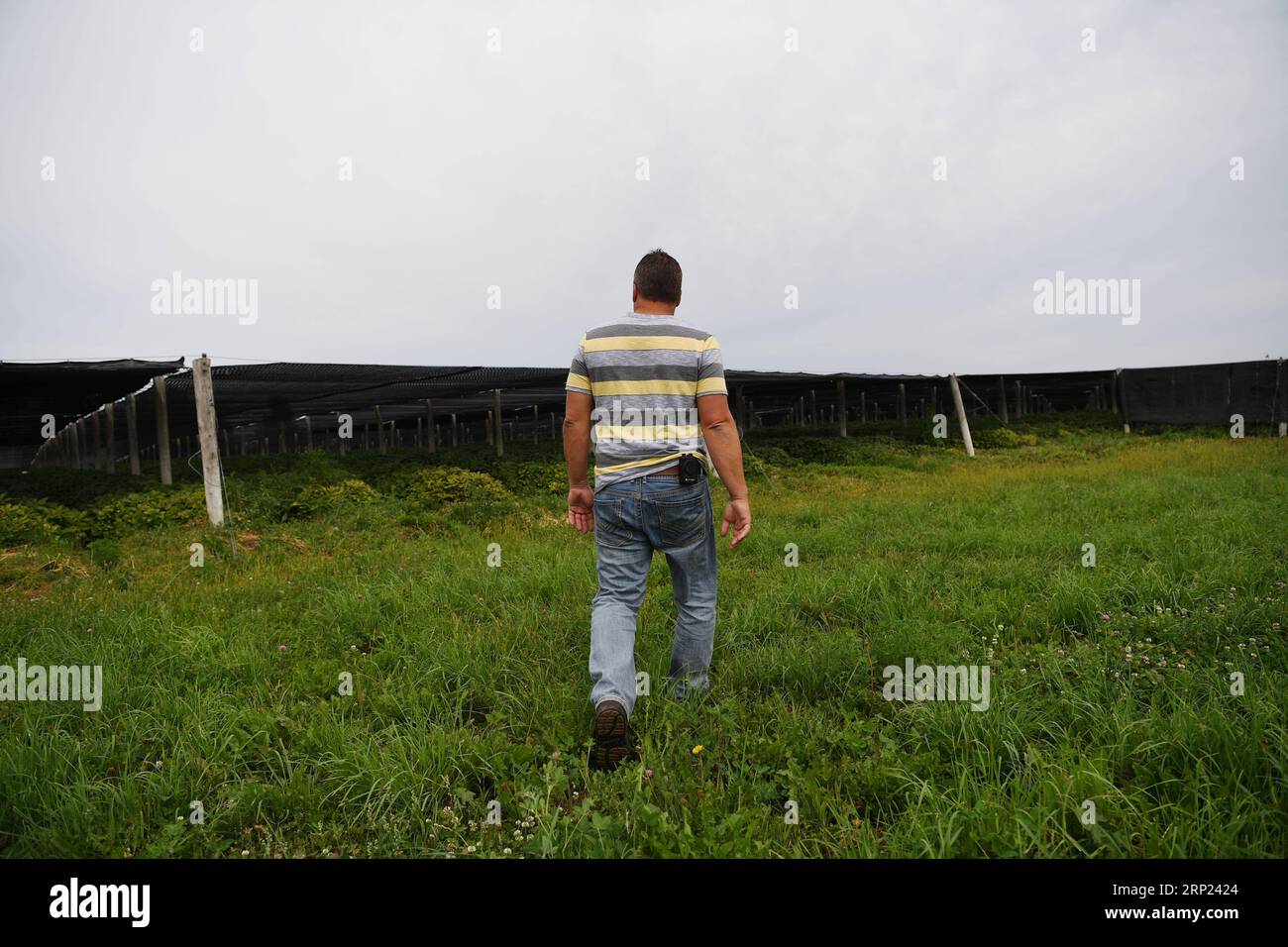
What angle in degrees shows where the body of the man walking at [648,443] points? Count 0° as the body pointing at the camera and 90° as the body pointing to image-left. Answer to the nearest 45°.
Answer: approximately 180°

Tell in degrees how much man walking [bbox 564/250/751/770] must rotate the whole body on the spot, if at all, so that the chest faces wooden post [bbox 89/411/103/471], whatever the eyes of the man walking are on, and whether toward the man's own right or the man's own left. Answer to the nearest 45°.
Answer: approximately 45° to the man's own left

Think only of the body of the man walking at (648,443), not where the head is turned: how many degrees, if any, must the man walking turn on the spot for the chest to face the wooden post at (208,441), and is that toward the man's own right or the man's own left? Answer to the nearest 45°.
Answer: approximately 45° to the man's own left

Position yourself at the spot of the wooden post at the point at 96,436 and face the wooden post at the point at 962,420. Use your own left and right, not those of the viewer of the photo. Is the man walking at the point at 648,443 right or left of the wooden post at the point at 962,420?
right

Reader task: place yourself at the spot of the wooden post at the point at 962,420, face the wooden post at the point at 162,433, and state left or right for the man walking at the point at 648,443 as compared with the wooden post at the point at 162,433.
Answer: left

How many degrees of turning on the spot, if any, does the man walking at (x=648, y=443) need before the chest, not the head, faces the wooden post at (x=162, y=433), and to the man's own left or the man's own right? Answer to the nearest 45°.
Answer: approximately 45° to the man's own left
